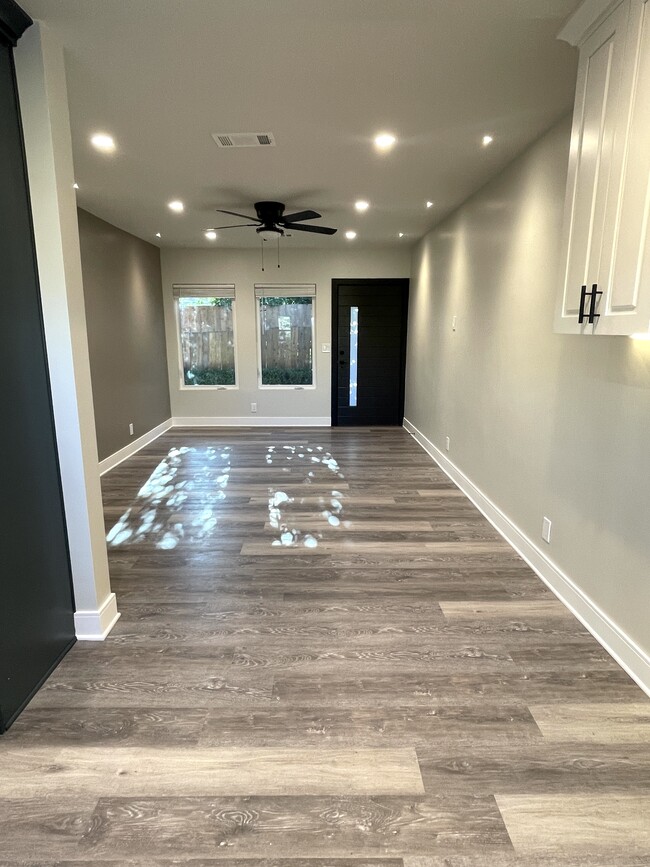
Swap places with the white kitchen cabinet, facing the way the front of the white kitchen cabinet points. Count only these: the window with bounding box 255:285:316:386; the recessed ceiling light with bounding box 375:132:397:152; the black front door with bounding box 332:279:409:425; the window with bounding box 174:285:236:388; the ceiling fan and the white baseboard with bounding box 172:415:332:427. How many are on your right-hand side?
6

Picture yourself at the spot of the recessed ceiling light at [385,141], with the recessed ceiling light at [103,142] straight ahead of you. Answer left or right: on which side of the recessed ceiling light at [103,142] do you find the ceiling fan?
right

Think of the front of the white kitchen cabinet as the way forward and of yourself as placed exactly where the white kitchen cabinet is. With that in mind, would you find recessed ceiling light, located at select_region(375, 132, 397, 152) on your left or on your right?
on your right

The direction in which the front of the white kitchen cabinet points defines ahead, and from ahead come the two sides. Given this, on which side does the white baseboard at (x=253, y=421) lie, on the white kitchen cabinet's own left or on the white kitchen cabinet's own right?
on the white kitchen cabinet's own right

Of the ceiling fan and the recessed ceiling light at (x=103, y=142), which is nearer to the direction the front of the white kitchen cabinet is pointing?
the recessed ceiling light

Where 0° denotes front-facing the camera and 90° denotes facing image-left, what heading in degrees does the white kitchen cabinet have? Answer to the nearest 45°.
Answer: approximately 45°

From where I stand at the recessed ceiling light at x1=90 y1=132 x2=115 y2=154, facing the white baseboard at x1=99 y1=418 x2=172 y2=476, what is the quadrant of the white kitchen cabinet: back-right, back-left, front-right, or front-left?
back-right

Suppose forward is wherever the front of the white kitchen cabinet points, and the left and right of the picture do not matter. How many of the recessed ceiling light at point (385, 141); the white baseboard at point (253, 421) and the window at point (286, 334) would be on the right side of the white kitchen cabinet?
3

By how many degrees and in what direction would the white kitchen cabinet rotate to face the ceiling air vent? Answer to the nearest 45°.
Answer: approximately 45° to its right

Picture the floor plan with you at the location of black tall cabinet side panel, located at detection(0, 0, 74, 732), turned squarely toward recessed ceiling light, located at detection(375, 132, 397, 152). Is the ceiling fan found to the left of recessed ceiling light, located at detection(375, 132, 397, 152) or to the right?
left

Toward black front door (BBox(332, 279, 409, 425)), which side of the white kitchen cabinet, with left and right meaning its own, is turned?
right

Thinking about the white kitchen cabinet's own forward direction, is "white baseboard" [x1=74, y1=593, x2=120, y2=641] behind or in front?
in front

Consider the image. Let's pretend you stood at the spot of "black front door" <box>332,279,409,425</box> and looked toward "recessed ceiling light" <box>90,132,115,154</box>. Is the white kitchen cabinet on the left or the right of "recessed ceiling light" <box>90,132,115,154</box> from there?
left

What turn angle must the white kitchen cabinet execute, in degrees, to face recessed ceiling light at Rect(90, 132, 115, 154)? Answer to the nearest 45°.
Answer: approximately 45° to its right

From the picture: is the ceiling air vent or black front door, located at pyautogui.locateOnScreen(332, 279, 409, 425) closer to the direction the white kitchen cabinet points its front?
the ceiling air vent

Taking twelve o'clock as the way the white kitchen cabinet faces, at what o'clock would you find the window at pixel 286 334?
The window is roughly at 3 o'clock from the white kitchen cabinet.

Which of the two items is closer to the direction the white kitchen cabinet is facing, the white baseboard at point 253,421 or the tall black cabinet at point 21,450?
the tall black cabinet

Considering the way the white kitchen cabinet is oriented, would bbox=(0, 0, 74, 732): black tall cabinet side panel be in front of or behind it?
in front
